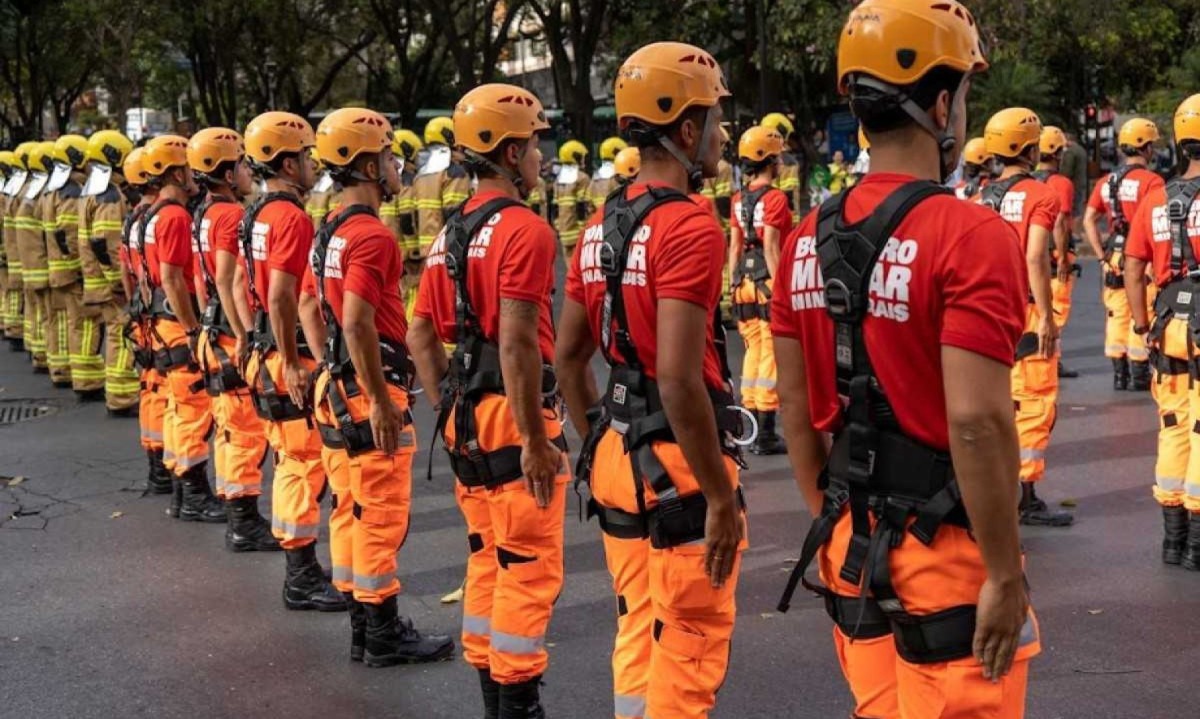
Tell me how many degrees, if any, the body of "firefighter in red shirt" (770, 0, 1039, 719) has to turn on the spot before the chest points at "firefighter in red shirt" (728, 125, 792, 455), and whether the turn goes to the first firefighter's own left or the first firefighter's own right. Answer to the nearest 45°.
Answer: approximately 45° to the first firefighter's own left

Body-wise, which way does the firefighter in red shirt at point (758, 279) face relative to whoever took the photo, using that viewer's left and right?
facing away from the viewer and to the right of the viewer

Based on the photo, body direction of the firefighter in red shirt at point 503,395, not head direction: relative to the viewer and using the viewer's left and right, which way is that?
facing away from the viewer and to the right of the viewer

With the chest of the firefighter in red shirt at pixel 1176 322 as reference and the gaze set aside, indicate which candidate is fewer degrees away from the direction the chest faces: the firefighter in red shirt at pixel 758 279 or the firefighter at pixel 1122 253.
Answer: the firefighter

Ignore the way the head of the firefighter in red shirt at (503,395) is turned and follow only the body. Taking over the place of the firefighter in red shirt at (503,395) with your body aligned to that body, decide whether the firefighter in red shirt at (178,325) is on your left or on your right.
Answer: on your left

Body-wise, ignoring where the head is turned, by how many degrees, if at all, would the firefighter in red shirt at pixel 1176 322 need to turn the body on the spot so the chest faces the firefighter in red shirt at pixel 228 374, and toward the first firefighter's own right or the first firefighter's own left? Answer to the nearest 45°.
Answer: approximately 90° to the first firefighter's own left

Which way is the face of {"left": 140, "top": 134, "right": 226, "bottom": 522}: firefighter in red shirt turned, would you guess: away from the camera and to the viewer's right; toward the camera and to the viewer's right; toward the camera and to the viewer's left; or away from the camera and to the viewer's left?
away from the camera and to the viewer's right

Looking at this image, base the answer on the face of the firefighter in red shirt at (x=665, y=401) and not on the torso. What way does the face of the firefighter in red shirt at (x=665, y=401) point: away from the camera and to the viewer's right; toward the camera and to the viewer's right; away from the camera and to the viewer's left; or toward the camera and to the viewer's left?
away from the camera and to the viewer's right

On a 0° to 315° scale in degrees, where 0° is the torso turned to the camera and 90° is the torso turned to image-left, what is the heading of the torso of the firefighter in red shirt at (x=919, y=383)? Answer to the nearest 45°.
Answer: approximately 225°

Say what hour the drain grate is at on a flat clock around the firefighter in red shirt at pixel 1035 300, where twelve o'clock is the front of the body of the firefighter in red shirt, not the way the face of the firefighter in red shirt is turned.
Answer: The drain grate is roughly at 8 o'clock from the firefighter in red shirt.

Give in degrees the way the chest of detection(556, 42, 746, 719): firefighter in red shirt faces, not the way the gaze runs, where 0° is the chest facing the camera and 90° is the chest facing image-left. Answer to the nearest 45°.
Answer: approximately 225°

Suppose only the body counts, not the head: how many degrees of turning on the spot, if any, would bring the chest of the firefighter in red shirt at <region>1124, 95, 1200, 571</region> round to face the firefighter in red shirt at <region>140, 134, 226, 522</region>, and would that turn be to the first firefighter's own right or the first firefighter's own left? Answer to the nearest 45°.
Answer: approximately 90° to the first firefighter's own left

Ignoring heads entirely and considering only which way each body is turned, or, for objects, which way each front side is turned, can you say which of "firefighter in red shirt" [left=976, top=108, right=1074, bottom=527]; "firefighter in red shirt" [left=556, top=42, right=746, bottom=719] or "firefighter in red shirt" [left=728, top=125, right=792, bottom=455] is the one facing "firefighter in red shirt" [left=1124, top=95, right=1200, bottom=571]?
"firefighter in red shirt" [left=556, top=42, right=746, bottom=719]
